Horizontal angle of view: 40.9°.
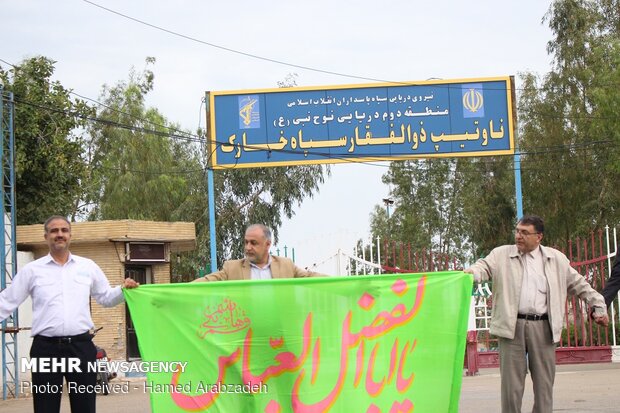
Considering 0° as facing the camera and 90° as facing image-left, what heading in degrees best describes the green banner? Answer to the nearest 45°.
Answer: approximately 0°

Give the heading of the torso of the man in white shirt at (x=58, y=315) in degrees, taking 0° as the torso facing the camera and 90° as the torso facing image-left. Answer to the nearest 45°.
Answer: approximately 0°

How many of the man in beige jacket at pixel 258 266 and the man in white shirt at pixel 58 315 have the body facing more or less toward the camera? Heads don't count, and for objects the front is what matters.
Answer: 2

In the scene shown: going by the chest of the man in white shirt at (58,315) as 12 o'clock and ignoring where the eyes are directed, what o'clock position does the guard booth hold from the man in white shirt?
The guard booth is roughly at 6 o'clock from the man in white shirt.

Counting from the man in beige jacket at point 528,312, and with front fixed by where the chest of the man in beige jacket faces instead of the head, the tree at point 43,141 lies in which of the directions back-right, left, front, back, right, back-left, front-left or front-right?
back-right

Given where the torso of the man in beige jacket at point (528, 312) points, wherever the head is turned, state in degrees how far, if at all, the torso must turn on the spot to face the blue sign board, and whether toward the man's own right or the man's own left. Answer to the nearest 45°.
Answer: approximately 180°

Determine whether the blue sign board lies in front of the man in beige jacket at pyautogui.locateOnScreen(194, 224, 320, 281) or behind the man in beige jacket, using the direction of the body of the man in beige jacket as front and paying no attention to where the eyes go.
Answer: behind

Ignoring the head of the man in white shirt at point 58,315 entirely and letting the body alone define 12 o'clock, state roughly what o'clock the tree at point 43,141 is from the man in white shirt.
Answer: The tree is roughly at 6 o'clock from the man in white shirt.
